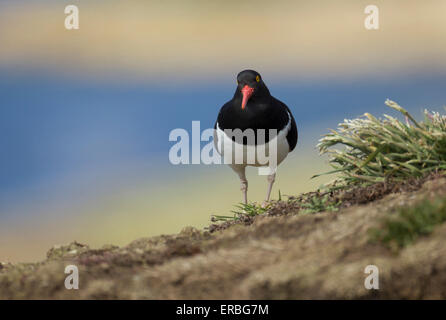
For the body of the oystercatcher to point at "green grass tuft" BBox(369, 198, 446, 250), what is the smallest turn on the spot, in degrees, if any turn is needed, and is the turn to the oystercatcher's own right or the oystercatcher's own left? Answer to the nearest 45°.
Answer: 0° — it already faces it

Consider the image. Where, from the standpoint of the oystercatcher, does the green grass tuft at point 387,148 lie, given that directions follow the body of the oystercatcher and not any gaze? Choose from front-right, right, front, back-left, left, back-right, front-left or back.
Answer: front-left

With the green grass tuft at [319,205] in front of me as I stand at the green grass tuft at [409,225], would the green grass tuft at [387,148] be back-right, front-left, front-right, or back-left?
front-right

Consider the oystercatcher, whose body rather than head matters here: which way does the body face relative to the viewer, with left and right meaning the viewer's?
facing the viewer

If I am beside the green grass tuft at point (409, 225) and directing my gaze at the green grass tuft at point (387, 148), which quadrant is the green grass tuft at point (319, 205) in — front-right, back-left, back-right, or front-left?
front-left
